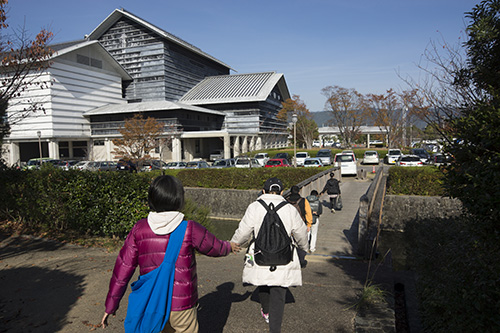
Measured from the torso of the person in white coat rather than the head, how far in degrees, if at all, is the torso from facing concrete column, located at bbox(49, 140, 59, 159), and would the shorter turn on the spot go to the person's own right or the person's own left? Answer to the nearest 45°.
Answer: approximately 45° to the person's own left

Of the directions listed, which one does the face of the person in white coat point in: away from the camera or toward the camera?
away from the camera

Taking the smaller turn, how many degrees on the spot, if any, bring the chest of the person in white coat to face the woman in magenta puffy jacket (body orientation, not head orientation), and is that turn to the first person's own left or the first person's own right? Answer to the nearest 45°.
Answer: approximately 135° to the first person's own left

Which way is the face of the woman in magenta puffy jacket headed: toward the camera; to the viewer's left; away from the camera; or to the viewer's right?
away from the camera

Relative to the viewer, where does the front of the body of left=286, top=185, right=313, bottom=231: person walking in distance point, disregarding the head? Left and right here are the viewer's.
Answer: facing away from the viewer

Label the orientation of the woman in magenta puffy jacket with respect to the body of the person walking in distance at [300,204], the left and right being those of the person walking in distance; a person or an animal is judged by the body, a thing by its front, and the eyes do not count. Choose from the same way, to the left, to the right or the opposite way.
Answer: the same way

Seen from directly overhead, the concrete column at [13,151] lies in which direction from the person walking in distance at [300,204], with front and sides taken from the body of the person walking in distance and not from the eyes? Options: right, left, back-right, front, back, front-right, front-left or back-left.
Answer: front-left

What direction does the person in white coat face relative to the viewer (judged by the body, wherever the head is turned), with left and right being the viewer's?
facing away from the viewer

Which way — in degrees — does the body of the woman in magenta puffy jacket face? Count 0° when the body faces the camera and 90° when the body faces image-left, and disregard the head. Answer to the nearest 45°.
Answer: approximately 180°

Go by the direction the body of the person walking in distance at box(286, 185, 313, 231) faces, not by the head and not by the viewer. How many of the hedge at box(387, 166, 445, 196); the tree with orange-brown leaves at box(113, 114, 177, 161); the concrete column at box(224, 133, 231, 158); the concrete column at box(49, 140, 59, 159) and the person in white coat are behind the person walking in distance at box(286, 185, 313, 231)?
1

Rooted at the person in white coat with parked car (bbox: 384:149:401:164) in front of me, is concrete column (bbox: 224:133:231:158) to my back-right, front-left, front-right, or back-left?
front-left

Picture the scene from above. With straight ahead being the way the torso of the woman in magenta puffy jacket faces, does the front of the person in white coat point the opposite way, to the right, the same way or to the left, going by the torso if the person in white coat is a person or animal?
the same way

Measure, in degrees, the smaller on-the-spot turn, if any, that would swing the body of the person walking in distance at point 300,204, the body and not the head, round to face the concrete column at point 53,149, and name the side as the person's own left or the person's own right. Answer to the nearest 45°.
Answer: approximately 45° to the person's own left

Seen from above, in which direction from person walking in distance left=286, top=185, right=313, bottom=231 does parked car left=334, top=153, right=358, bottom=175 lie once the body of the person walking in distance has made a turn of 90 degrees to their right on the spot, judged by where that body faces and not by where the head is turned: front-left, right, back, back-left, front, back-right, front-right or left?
left

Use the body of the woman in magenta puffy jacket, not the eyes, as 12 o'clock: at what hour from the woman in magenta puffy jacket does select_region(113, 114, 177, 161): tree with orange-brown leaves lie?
The tree with orange-brown leaves is roughly at 12 o'clock from the woman in magenta puffy jacket.

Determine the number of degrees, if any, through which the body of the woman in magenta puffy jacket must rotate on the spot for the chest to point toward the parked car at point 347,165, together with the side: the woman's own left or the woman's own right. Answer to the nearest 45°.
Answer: approximately 45° to the woman's own right

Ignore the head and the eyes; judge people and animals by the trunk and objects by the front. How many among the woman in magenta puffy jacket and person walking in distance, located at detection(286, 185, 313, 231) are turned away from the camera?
2

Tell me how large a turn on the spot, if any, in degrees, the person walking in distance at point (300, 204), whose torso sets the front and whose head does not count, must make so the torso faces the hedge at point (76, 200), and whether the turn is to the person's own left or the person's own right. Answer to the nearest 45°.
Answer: approximately 90° to the person's own left

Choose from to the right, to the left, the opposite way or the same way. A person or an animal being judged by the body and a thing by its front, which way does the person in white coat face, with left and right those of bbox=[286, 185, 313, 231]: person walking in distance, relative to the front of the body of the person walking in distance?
the same way
